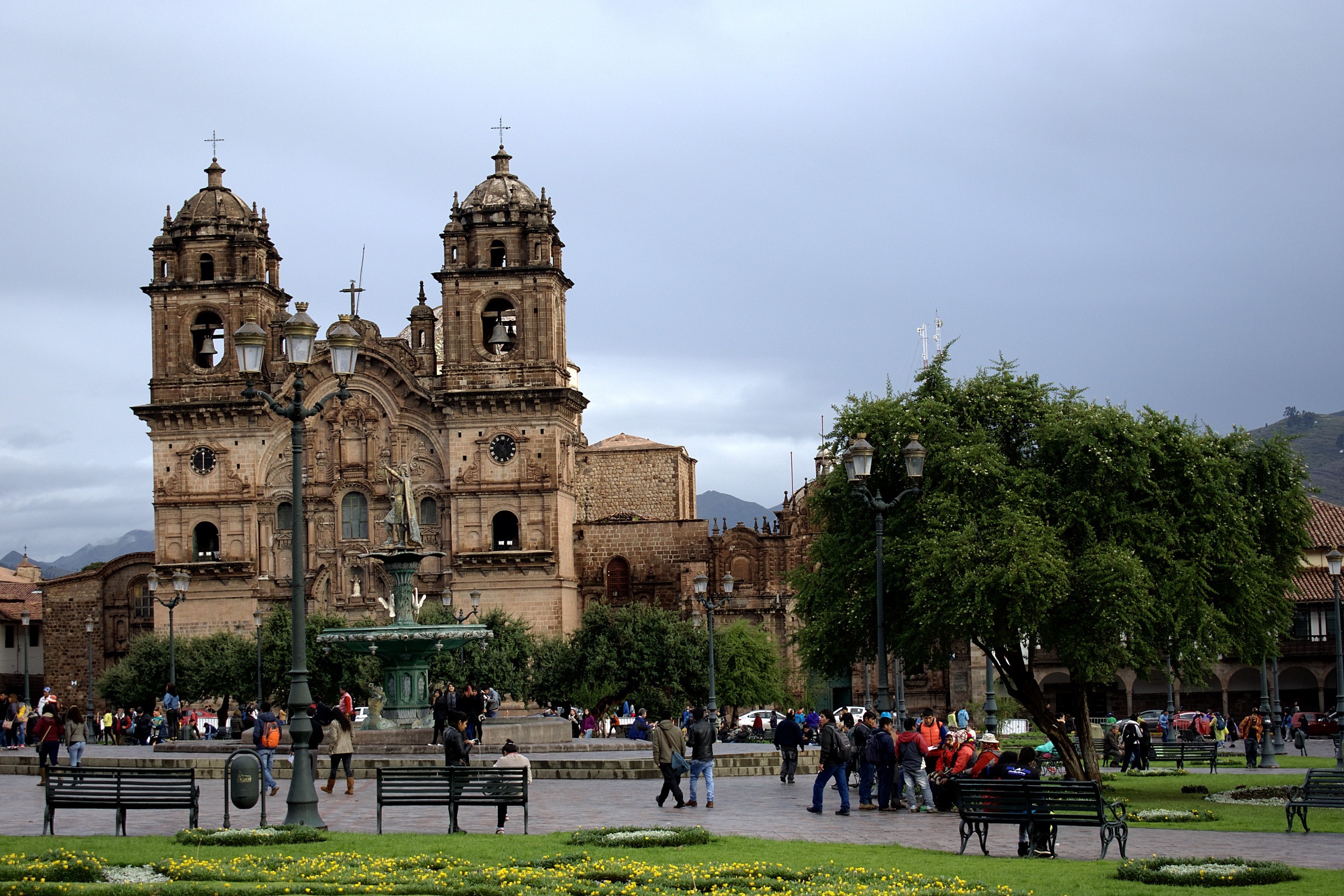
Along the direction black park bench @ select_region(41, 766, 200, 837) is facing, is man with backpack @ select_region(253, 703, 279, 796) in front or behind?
in front

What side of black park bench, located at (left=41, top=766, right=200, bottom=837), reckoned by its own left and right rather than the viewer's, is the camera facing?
back

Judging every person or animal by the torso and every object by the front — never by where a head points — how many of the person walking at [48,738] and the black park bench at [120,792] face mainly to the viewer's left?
0
